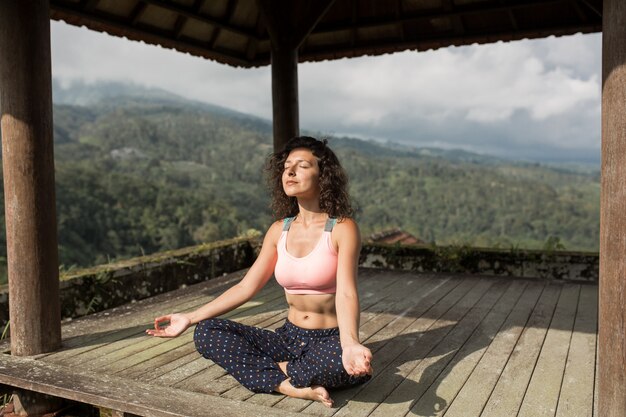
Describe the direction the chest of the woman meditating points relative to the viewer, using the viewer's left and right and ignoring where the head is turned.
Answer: facing the viewer and to the left of the viewer
